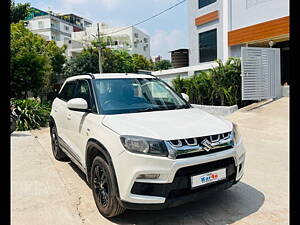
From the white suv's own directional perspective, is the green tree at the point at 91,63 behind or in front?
behind

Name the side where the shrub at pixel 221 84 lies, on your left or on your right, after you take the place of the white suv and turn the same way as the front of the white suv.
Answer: on your left

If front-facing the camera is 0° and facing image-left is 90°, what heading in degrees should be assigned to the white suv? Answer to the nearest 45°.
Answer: approximately 315°

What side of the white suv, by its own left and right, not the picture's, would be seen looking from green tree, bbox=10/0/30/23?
back

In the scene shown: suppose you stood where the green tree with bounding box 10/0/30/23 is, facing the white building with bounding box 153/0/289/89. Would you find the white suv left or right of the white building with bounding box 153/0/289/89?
right

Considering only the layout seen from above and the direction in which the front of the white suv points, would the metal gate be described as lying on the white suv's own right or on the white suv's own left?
on the white suv's own left

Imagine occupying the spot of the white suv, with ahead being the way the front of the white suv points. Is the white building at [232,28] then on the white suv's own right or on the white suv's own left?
on the white suv's own left

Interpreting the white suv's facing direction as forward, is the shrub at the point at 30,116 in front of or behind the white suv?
behind
